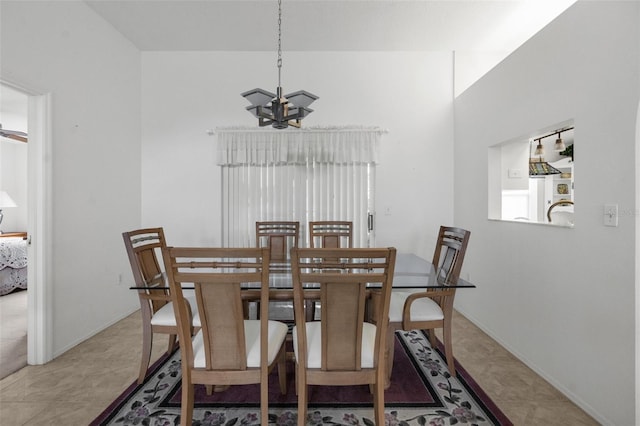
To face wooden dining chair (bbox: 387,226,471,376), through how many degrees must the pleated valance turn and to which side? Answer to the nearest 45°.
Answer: approximately 45° to its left

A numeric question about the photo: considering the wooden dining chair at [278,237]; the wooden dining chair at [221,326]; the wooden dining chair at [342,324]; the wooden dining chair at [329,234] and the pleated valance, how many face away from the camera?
2

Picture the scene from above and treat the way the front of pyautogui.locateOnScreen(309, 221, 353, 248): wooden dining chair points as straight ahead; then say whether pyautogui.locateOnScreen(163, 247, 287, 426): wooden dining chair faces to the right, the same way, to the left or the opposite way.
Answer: the opposite way

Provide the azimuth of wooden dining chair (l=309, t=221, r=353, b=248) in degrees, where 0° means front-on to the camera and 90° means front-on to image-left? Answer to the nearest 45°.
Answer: approximately 0°

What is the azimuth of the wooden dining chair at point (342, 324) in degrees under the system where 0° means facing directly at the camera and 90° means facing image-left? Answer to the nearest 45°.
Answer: approximately 180°

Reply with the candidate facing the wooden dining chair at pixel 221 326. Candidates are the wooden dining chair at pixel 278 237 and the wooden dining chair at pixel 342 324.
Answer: the wooden dining chair at pixel 278 237

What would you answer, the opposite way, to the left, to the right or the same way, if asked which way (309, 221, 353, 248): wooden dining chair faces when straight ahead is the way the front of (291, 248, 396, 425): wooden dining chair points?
the opposite way

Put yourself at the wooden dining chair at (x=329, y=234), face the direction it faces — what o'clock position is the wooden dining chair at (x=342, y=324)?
the wooden dining chair at (x=342, y=324) is roughly at 12 o'clock from the wooden dining chair at (x=329, y=234).

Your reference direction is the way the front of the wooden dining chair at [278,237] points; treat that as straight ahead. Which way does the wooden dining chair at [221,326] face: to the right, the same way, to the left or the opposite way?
the opposite way

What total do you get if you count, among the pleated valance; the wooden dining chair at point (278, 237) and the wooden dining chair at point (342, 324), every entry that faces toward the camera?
2

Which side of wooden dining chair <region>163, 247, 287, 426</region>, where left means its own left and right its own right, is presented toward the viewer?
back

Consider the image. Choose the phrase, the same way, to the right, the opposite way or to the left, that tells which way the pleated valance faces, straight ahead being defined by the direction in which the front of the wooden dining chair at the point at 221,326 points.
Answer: the opposite way

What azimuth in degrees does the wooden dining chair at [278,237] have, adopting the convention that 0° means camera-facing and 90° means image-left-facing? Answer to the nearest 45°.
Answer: approximately 0°
